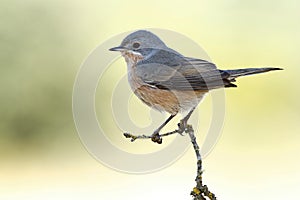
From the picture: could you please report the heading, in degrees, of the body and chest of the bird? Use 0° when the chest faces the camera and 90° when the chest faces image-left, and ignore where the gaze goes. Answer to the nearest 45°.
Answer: approximately 90°
